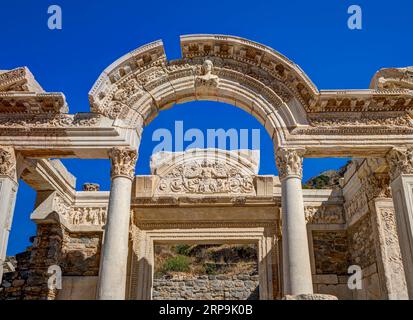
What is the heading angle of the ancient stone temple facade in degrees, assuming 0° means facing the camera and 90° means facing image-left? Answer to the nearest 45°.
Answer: approximately 0°

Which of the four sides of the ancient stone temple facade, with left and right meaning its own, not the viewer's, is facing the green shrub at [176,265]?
back
